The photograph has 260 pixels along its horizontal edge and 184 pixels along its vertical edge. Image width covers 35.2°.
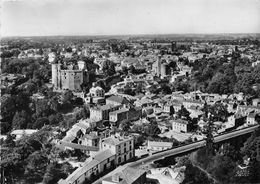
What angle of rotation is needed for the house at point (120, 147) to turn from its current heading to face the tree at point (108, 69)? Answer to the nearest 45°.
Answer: approximately 135° to its left

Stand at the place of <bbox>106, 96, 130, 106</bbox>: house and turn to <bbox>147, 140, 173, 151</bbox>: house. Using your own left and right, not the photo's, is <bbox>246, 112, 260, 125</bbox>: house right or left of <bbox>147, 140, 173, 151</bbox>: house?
left

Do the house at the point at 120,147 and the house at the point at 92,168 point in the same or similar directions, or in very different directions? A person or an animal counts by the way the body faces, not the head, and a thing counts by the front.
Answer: same or similar directions

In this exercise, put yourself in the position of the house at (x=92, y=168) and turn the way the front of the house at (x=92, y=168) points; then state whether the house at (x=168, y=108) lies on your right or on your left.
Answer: on your left

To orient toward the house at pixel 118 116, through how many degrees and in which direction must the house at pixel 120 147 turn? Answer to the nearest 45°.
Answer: approximately 135° to its left

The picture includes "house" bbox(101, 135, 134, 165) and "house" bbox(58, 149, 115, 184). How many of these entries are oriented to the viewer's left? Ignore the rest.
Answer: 0

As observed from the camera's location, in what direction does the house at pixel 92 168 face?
facing the viewer and to the right of the viewer

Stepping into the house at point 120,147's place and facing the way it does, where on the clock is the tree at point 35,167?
The tree is roughly at 4 o'clock from the house.

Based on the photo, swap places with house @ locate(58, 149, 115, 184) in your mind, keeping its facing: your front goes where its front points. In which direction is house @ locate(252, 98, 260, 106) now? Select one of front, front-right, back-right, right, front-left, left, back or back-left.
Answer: left

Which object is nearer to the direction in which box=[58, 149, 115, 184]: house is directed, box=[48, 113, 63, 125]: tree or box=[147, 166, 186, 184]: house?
the house

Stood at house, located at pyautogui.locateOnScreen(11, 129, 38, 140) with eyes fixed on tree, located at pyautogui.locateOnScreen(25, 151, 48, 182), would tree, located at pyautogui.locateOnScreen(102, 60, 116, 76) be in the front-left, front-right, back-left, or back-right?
back-left

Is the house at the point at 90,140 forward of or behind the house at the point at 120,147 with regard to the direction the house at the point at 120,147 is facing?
behind

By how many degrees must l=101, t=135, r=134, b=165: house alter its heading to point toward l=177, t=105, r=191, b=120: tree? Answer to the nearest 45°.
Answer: approximately 90° to its left

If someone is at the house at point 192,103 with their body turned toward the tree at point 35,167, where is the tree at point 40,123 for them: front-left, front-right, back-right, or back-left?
front-right

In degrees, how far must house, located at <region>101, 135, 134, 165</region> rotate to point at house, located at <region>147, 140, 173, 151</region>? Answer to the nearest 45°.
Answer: approximately 90° to its left
